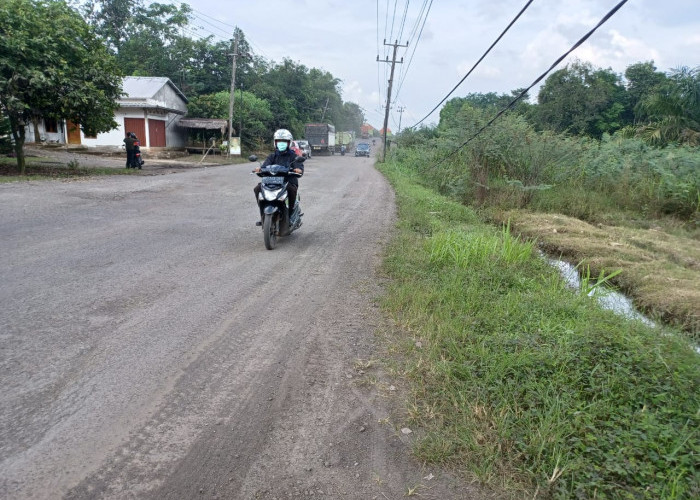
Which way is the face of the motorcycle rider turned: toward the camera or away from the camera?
toward the camera

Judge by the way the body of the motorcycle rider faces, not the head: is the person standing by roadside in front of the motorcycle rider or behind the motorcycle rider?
behind

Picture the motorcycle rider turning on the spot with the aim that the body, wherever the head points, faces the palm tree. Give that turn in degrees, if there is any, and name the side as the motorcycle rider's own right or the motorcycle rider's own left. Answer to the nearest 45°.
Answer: approximately 135° to the motorcycle rider's own left

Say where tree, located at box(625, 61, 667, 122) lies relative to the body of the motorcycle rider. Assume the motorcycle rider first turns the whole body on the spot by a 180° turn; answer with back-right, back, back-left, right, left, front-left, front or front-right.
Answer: front-right

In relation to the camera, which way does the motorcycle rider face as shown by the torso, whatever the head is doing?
toward the camera

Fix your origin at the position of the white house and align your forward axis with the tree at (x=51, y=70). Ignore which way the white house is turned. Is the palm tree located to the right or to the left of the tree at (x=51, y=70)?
left

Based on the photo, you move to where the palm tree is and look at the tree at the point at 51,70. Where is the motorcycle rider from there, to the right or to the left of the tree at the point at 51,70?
left

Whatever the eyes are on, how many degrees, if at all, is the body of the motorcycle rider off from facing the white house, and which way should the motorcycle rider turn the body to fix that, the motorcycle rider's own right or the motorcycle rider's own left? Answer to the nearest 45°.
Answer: approximately 180°

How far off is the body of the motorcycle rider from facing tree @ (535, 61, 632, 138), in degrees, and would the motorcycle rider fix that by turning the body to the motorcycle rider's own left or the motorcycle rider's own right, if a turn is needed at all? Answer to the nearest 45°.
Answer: approximately 135° to the motorcycle rider's own left
